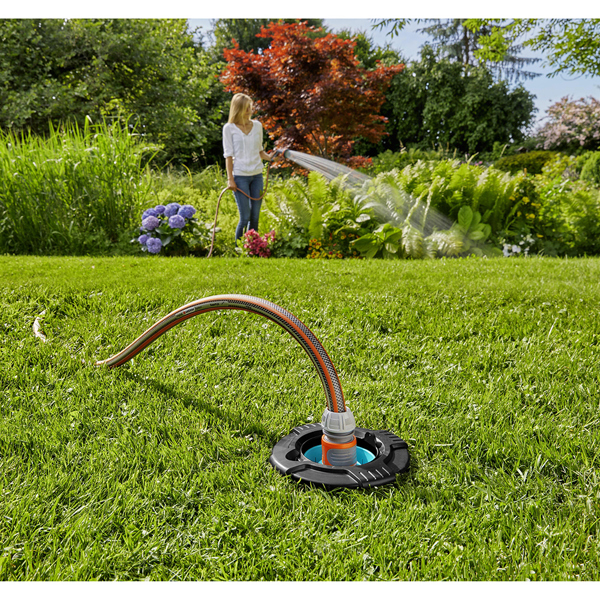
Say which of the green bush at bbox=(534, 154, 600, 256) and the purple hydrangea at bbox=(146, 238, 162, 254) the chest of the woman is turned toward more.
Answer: the green bush

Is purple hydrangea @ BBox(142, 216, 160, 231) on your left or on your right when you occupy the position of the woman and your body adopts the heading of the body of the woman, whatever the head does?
on your right

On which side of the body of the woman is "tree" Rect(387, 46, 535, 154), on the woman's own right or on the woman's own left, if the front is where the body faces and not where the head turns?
on the woman's own left

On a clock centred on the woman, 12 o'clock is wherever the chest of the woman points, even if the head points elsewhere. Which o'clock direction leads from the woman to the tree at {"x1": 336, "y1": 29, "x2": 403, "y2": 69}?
The tree is roughly at 8 o'clock from the woman.

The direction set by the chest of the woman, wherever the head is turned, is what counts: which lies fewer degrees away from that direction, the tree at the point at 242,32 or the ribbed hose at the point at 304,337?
the ribbed hose

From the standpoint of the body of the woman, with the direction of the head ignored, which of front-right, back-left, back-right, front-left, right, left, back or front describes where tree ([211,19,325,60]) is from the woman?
back-left

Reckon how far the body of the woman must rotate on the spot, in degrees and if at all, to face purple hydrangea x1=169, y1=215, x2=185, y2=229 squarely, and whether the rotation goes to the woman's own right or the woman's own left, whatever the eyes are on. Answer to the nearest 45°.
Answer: approximately 90° to the woman's own right
